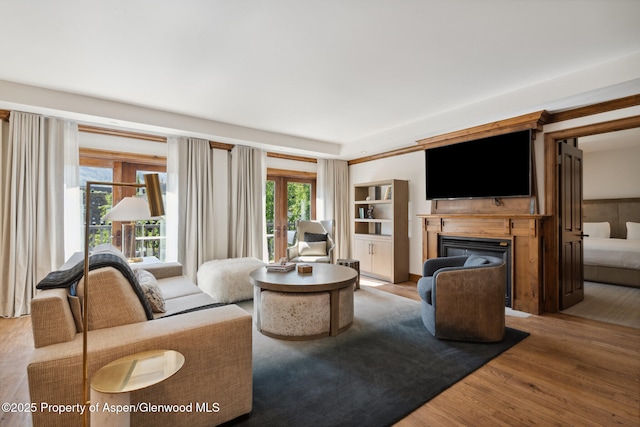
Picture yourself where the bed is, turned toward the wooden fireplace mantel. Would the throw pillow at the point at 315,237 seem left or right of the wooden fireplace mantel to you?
right

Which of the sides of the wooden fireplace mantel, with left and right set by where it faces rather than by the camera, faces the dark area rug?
front

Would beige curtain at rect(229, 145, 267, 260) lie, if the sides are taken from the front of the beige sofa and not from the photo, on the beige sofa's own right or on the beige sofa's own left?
on the beige sofa's own left

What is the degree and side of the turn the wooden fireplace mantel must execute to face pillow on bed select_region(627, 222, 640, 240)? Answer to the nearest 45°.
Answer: approximately 180°

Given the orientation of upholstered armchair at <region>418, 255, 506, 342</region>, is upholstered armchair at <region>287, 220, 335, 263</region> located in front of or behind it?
in front

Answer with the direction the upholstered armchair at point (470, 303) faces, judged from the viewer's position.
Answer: facing to the left of the viewer

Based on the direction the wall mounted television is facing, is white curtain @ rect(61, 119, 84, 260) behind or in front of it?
in front

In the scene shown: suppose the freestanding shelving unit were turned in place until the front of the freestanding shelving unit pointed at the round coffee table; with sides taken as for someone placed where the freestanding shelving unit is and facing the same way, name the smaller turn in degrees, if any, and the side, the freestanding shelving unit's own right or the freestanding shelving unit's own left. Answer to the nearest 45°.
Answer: approximately 45° to the freestanding shelving unit's own left

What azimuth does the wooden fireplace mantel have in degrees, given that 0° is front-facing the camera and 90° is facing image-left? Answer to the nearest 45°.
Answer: approximately 45°

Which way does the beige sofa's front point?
to the viewer's right

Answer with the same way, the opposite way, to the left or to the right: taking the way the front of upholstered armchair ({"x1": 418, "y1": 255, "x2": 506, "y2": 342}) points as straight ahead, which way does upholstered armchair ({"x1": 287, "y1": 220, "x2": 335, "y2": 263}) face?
to the left

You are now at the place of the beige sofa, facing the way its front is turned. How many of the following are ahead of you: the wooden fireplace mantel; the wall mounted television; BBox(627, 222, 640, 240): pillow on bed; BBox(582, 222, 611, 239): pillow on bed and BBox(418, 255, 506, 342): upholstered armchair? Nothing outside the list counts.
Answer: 5

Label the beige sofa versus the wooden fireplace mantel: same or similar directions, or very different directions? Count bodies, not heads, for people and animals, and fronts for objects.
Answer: very different directions
